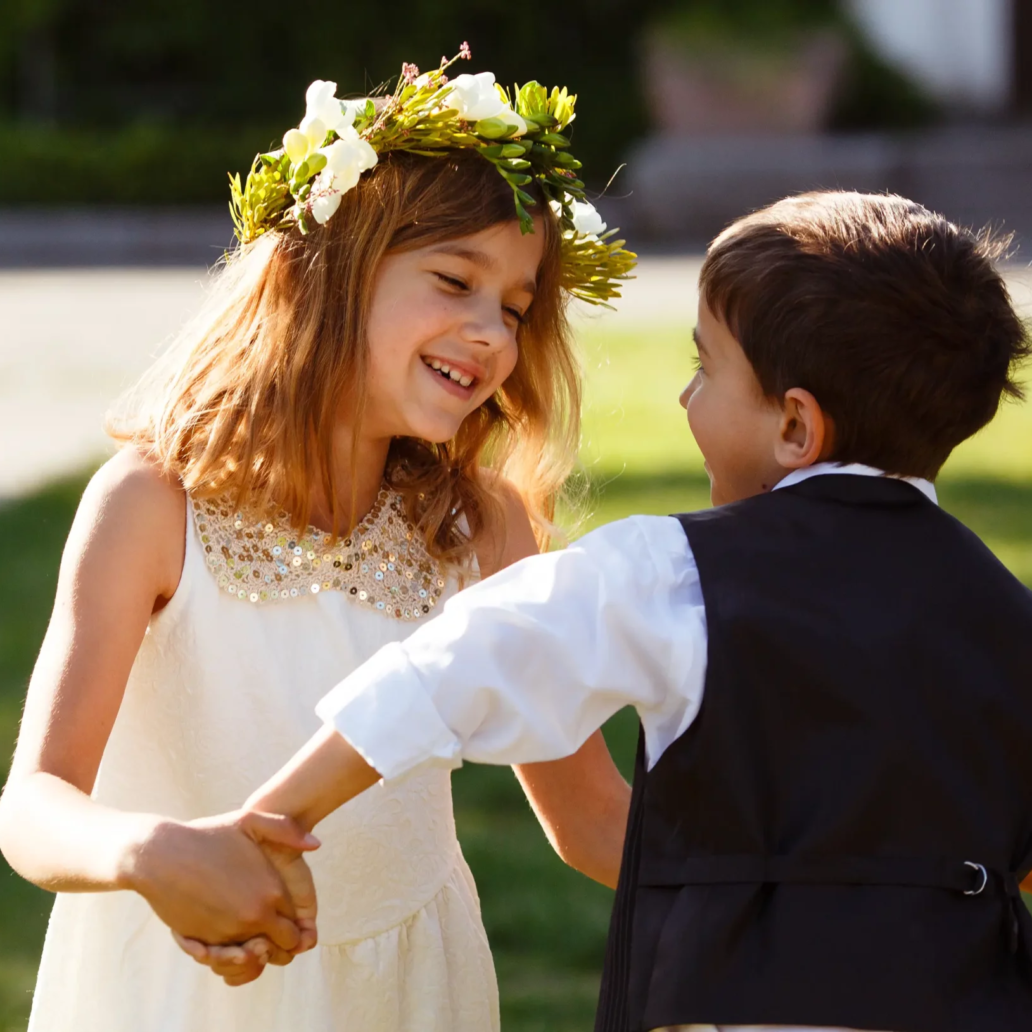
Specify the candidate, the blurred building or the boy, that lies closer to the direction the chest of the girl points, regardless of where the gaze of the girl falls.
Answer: the boy

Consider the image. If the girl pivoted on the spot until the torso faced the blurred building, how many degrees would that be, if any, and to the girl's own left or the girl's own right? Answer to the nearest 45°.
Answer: approximately 135° to the girl's own left

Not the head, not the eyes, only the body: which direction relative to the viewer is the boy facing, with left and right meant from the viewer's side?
facing away from the viewer and to the left of the viewer

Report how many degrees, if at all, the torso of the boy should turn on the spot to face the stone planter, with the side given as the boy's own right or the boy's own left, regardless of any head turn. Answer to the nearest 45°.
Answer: approximately 45° to the boy's own right

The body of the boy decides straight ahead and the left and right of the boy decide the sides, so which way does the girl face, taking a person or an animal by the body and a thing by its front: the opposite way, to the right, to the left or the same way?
the opposite way

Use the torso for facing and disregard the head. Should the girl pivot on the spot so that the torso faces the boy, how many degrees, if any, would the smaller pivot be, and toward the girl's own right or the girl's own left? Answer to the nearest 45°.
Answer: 0° — they already face them

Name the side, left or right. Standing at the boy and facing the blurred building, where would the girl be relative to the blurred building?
left

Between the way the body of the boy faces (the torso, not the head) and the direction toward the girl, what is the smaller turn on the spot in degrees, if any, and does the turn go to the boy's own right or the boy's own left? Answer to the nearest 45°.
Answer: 0° — they already face them

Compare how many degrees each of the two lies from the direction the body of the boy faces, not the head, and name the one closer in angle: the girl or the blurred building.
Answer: the girl

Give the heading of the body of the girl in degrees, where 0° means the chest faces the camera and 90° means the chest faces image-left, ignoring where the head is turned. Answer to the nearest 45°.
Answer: approximately 315°

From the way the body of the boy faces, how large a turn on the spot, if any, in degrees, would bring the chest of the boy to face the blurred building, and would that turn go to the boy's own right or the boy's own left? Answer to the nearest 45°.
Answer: approximately 45° to the boy's own right
